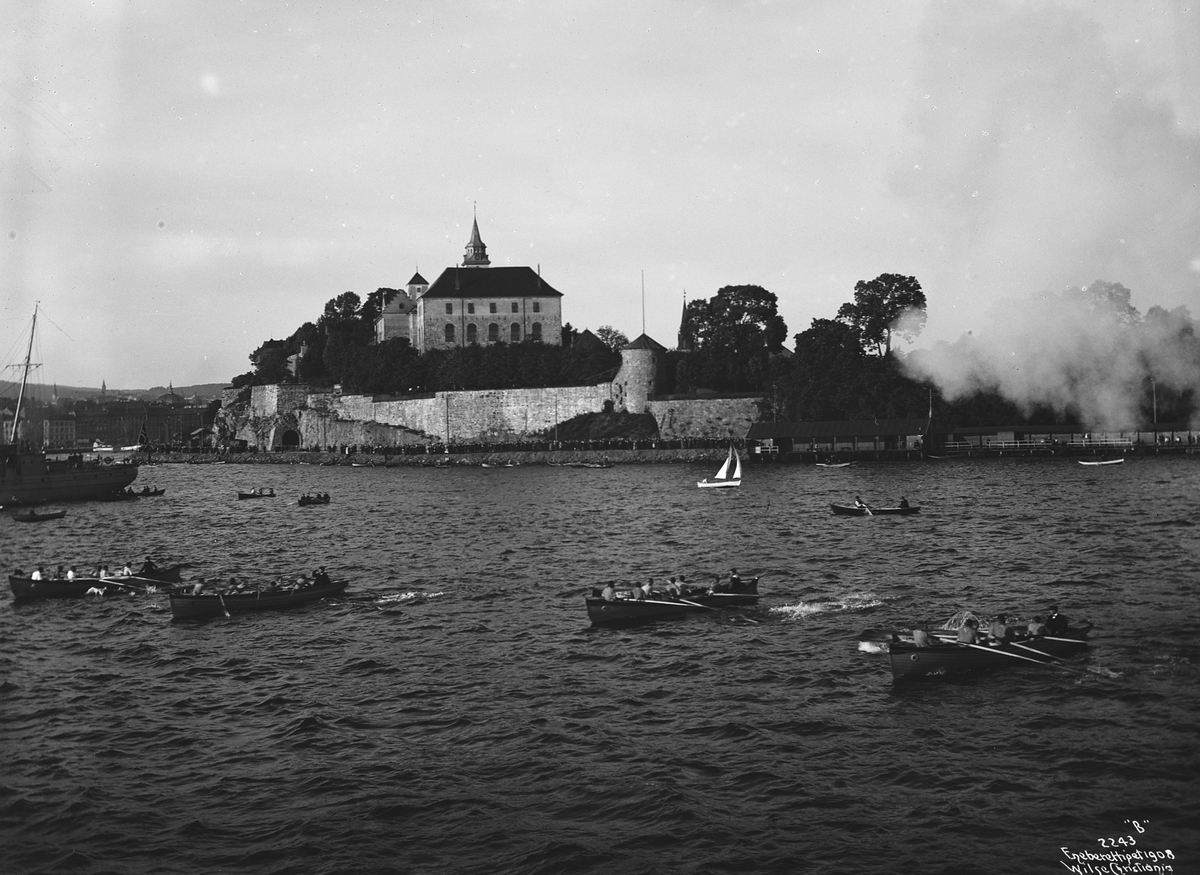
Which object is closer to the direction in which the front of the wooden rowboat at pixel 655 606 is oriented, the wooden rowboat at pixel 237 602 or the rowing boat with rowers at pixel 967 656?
the wooden rowboat

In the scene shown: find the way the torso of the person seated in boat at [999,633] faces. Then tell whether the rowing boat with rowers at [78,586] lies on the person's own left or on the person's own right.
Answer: on the person's own left

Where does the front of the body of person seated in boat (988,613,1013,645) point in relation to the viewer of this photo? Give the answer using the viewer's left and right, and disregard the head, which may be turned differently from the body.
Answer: facing away from the viewer and to the right of the viewer

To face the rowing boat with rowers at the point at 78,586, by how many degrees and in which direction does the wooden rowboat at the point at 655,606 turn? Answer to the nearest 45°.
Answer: approximately 45° to its right

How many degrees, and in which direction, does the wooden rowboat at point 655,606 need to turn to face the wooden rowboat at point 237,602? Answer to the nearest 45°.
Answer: approximately 45° to its right

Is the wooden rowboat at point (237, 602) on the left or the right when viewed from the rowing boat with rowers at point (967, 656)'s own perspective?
on its right
